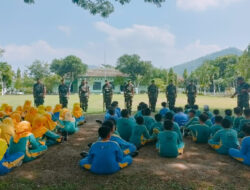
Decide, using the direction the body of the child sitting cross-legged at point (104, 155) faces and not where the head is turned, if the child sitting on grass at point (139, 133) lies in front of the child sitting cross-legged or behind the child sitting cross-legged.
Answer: in front

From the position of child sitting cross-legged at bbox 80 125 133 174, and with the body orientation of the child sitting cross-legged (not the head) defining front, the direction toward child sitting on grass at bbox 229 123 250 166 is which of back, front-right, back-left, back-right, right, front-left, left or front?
right

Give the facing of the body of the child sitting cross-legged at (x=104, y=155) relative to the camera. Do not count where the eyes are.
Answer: away from the camera

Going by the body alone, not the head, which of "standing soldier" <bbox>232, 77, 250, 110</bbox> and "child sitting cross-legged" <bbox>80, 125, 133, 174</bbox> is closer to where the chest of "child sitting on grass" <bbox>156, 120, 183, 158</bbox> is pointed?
the standing soldier

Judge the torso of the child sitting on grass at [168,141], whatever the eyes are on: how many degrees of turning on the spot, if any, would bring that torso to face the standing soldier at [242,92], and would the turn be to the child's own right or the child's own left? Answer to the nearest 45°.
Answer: approximately 45° to the child's own right

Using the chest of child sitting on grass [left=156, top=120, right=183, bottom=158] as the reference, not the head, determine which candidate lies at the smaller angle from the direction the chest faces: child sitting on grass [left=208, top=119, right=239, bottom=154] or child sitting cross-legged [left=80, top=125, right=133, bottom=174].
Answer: the child sitting on grass

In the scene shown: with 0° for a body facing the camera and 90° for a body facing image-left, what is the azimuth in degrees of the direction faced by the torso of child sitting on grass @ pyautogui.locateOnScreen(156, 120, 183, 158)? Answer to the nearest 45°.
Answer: approximately 180°

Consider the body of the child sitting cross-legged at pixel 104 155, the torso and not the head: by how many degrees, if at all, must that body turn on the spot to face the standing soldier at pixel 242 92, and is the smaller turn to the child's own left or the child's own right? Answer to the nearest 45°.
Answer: approximately 45° to the child's own right

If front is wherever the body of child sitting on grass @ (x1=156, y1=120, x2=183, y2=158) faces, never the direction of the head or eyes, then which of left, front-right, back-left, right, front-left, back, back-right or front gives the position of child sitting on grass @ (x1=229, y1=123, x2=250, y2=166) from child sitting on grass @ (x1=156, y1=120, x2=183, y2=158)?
right

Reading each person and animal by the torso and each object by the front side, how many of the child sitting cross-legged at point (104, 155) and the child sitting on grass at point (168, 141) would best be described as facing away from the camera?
2
